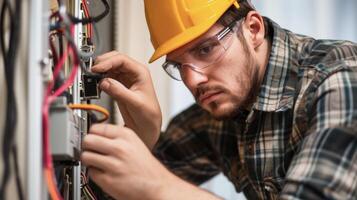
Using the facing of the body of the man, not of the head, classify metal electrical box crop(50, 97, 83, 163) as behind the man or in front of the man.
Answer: in front

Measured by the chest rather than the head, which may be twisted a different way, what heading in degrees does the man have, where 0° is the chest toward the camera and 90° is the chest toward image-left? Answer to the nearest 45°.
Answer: approximately 45°

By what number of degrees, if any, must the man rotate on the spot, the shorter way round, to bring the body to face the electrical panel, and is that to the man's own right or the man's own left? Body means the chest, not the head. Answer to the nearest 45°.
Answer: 0° — they already face it

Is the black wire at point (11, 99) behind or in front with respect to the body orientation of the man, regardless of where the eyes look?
in front
